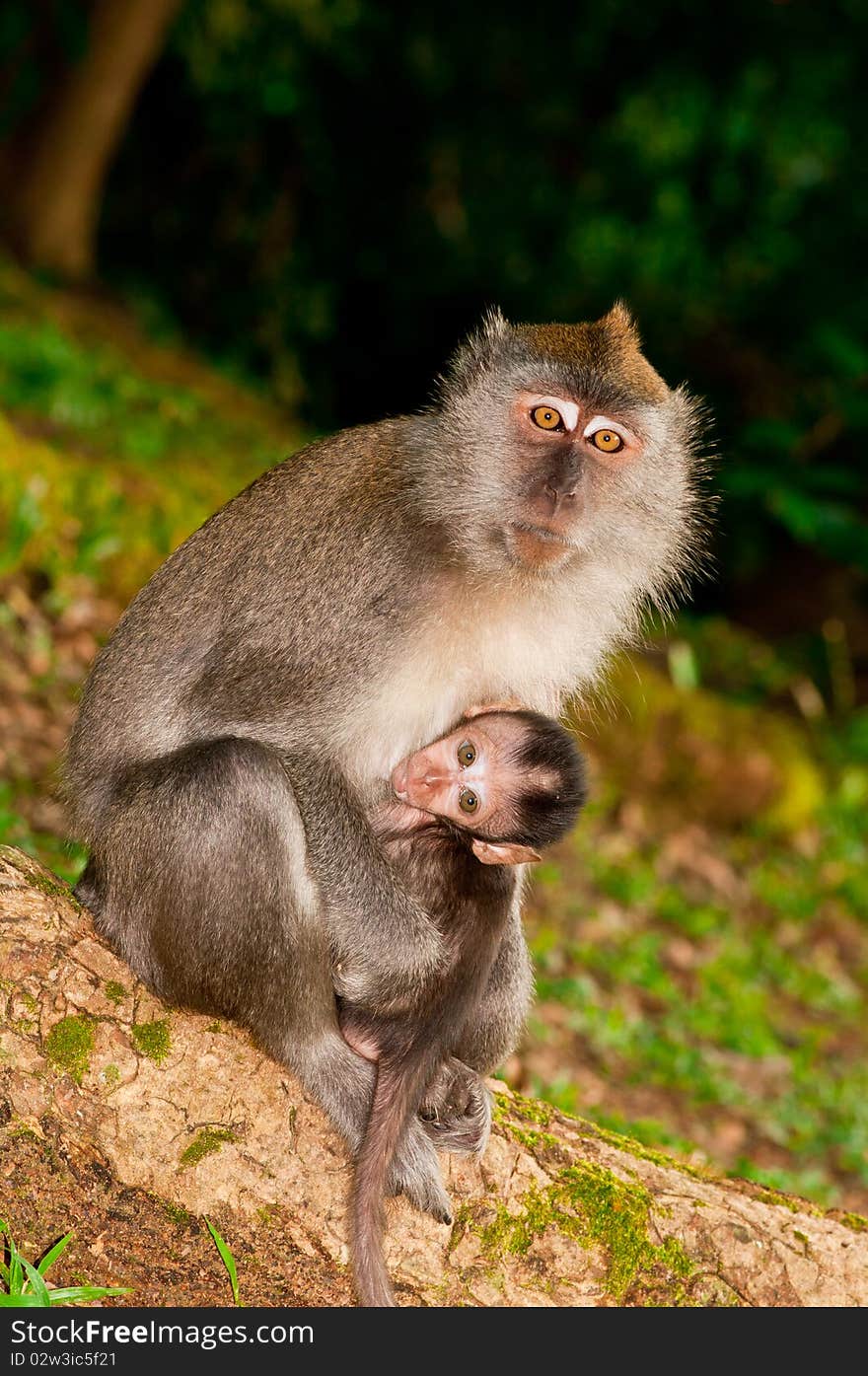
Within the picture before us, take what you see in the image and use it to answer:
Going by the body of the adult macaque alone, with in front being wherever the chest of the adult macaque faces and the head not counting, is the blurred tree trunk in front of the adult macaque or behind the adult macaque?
behind

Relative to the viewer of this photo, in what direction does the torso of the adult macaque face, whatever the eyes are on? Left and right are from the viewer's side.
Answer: facing the viewer and to the right of the viewer

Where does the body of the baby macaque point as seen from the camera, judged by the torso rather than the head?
to the viewer's left

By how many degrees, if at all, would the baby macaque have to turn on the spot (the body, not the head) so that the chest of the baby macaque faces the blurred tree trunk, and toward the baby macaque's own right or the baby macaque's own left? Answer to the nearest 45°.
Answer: approximately 45° to the baby macaque's own right
